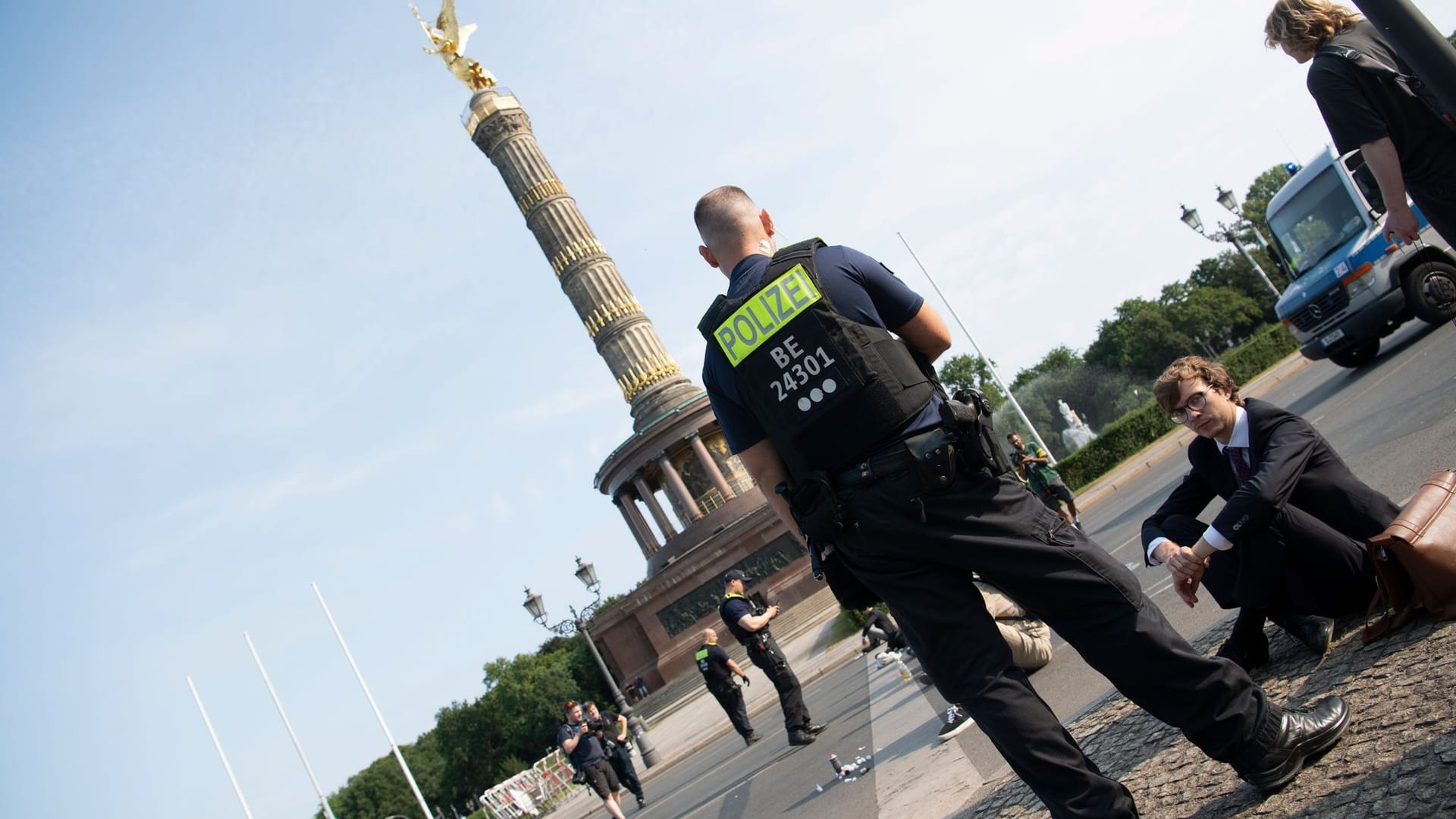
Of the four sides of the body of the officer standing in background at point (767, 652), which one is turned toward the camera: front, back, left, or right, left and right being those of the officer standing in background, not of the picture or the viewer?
right

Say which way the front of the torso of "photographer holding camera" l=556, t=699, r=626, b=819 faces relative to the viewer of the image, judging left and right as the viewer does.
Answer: facing the viewer and to the right of the viewer

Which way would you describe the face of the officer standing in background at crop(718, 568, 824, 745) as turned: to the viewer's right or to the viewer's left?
to the viewer's right

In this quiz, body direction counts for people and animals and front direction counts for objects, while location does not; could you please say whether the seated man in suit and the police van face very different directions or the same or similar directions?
same or similar directions

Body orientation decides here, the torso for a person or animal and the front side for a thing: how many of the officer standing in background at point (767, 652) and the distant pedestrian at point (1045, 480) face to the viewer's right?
1

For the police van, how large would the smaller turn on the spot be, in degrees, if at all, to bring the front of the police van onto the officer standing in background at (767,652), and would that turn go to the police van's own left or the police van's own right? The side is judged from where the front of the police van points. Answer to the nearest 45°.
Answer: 0° — it already faces them

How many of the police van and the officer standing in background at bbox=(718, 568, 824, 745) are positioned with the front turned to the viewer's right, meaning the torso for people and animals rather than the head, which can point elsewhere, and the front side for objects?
1

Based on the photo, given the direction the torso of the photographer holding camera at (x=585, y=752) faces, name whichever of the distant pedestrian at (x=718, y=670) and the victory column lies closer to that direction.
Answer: the distant pedestrian

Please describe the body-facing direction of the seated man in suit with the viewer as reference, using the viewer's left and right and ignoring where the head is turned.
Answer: facing the viewer and to the left of the viewer

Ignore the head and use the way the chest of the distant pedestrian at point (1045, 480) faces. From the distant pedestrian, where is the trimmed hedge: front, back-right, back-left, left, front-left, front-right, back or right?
back

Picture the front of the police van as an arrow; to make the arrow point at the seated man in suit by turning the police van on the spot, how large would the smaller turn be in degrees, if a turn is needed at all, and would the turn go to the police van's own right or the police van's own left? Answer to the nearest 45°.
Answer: approximately 45° to the police van's own left

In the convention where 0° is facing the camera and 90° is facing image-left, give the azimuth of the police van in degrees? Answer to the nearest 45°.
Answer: approximately 45°

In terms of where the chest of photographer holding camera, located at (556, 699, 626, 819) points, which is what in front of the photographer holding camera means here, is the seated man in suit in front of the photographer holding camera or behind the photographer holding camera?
in front

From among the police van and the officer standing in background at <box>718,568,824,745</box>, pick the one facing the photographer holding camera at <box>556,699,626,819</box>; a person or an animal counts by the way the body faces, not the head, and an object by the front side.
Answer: the police van

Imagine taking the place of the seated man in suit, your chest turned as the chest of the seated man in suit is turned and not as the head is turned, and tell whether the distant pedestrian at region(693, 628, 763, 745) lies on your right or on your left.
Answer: on your right

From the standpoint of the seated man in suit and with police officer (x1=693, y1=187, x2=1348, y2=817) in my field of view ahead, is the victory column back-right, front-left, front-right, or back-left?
back-right

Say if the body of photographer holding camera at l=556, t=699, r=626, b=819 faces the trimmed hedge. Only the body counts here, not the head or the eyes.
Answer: no

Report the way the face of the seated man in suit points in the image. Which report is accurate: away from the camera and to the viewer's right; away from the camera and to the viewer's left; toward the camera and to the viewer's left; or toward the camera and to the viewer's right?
toward the camera and to the viewer's left
